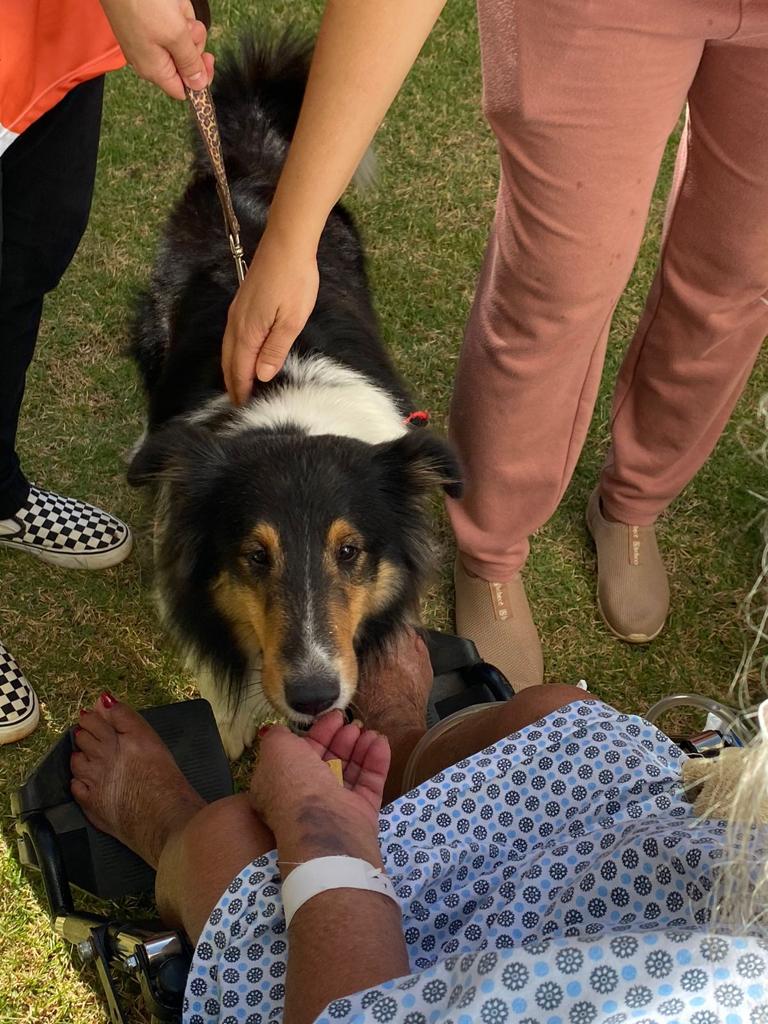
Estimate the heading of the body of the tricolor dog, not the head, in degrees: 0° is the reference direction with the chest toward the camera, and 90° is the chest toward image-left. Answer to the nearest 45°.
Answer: approximately 0°
